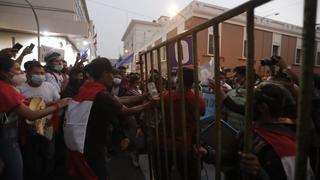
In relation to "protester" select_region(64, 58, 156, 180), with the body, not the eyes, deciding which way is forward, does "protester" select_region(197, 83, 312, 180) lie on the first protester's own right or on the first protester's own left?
on the first protester's own right

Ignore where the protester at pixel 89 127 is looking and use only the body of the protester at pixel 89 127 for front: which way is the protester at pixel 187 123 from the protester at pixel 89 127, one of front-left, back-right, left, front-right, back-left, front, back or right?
front-right

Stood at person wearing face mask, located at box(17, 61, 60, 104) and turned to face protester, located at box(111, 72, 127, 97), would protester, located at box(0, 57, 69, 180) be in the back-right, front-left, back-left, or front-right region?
back-right

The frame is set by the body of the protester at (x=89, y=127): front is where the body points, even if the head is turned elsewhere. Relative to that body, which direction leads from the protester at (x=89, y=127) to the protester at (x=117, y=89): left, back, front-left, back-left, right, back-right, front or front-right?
front-left

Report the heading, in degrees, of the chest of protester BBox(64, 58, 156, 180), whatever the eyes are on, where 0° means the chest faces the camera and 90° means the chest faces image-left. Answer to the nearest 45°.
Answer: approximately 225°

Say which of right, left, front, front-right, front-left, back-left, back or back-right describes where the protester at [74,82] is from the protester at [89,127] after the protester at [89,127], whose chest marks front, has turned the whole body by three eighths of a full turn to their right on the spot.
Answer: back

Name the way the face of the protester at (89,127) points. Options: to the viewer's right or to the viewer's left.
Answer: to the viewer's right

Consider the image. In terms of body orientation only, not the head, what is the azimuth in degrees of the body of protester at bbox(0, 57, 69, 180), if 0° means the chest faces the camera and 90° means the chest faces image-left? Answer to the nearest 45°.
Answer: approximately 270°

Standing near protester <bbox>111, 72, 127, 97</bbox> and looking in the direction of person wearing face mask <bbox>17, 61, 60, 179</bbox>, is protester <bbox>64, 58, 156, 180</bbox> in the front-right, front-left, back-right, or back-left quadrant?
front-left

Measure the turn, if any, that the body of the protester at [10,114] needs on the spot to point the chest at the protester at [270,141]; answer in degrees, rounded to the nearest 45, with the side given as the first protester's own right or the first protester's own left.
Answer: approximately 45° to the first protester's own right

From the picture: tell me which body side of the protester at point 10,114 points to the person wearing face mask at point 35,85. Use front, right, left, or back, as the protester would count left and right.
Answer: left
